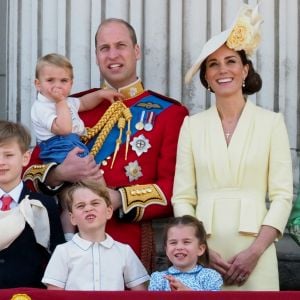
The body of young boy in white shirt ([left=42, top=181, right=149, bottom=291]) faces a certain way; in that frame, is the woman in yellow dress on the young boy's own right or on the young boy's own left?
on the young boy's own left

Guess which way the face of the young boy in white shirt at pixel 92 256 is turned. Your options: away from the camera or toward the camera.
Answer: toward the camera

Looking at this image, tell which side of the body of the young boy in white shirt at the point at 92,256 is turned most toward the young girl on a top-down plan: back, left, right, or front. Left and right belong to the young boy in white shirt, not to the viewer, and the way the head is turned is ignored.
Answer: left

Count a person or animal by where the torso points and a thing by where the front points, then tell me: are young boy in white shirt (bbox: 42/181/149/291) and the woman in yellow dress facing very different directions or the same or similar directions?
same or similar directions

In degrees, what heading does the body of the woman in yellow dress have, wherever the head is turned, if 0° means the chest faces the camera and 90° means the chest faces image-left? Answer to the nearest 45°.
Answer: approximately 0°

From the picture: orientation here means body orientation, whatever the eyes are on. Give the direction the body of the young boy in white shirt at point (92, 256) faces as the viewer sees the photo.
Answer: toward the camera

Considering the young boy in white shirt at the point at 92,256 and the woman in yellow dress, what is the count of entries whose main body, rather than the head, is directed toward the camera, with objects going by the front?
2

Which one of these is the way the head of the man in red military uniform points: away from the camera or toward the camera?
toward the camera

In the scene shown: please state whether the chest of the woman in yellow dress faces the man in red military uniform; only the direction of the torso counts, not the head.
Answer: no
